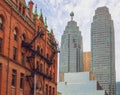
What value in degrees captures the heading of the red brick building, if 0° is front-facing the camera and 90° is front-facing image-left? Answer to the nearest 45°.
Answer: approximately 315°
